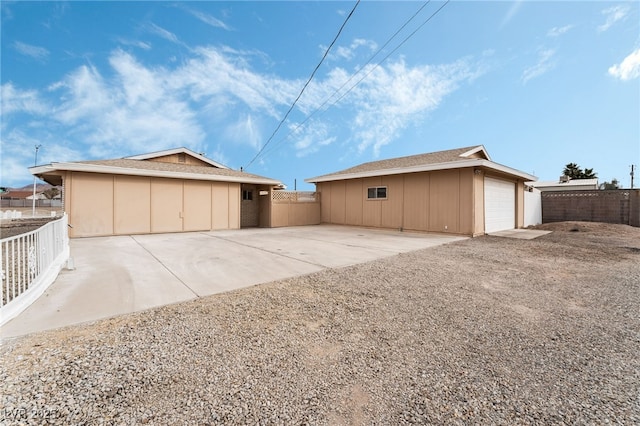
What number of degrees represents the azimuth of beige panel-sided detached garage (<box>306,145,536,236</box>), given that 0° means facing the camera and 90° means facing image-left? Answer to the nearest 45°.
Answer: approximately 315°

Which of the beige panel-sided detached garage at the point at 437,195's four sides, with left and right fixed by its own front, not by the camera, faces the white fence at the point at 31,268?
right

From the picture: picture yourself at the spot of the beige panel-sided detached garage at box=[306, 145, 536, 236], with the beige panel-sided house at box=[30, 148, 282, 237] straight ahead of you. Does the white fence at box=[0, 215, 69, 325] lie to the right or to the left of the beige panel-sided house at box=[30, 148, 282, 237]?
left

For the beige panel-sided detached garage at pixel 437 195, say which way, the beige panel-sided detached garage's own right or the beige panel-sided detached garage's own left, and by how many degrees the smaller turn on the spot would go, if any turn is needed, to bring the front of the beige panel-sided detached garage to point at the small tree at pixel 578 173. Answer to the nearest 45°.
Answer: approximately 90° to the beige panel-sided detached garage's own left

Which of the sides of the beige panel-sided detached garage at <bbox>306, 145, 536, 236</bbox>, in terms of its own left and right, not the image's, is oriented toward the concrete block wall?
left

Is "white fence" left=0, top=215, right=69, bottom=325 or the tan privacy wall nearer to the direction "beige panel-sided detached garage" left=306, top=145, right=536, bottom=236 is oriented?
the white fence

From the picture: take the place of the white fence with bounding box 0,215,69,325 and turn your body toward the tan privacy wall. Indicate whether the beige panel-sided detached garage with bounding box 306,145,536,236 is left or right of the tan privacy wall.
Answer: right
